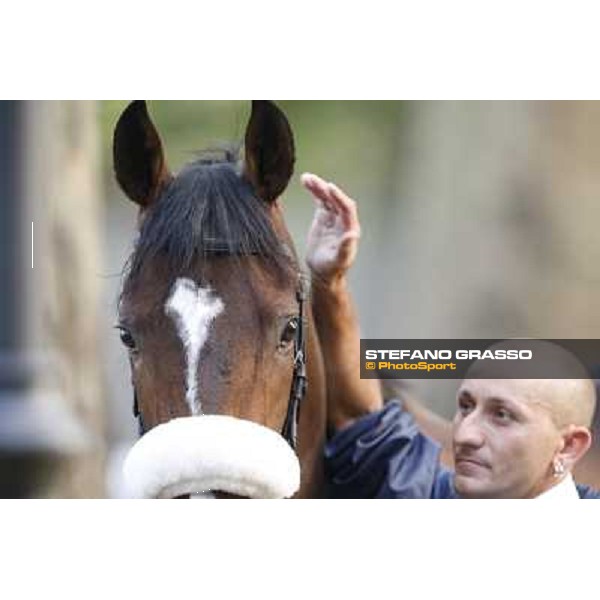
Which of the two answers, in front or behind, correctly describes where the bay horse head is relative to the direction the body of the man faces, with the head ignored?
in front

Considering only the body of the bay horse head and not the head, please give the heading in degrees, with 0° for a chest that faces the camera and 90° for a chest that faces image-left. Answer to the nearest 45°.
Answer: approximately 0°

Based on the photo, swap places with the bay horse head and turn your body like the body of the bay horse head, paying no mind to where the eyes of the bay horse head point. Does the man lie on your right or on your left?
on your left

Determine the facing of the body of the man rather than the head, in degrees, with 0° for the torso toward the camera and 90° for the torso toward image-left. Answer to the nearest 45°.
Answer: approximately 45°
